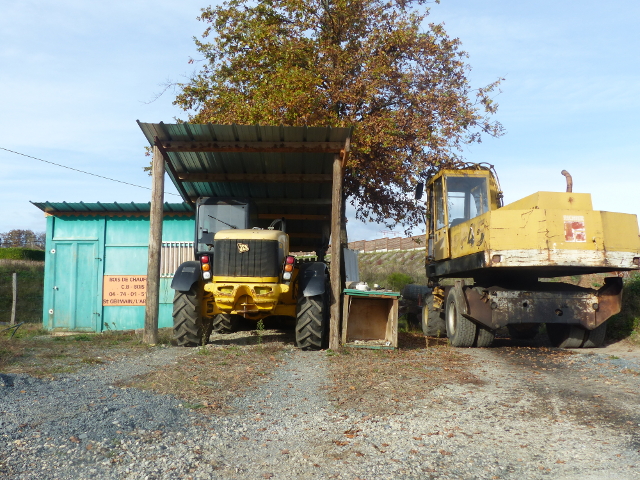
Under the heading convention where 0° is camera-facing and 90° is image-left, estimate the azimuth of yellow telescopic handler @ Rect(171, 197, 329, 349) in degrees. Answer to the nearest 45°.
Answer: approximately 180°

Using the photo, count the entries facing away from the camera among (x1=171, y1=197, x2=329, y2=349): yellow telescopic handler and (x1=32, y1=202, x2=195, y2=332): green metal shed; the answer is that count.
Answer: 1

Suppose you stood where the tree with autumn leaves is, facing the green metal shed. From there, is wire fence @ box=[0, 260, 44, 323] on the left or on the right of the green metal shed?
right

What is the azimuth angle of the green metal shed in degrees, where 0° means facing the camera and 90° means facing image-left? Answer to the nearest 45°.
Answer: approximately 0°

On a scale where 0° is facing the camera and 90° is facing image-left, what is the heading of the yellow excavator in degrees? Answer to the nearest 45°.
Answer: approximately 135°

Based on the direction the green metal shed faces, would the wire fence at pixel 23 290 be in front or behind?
behind
